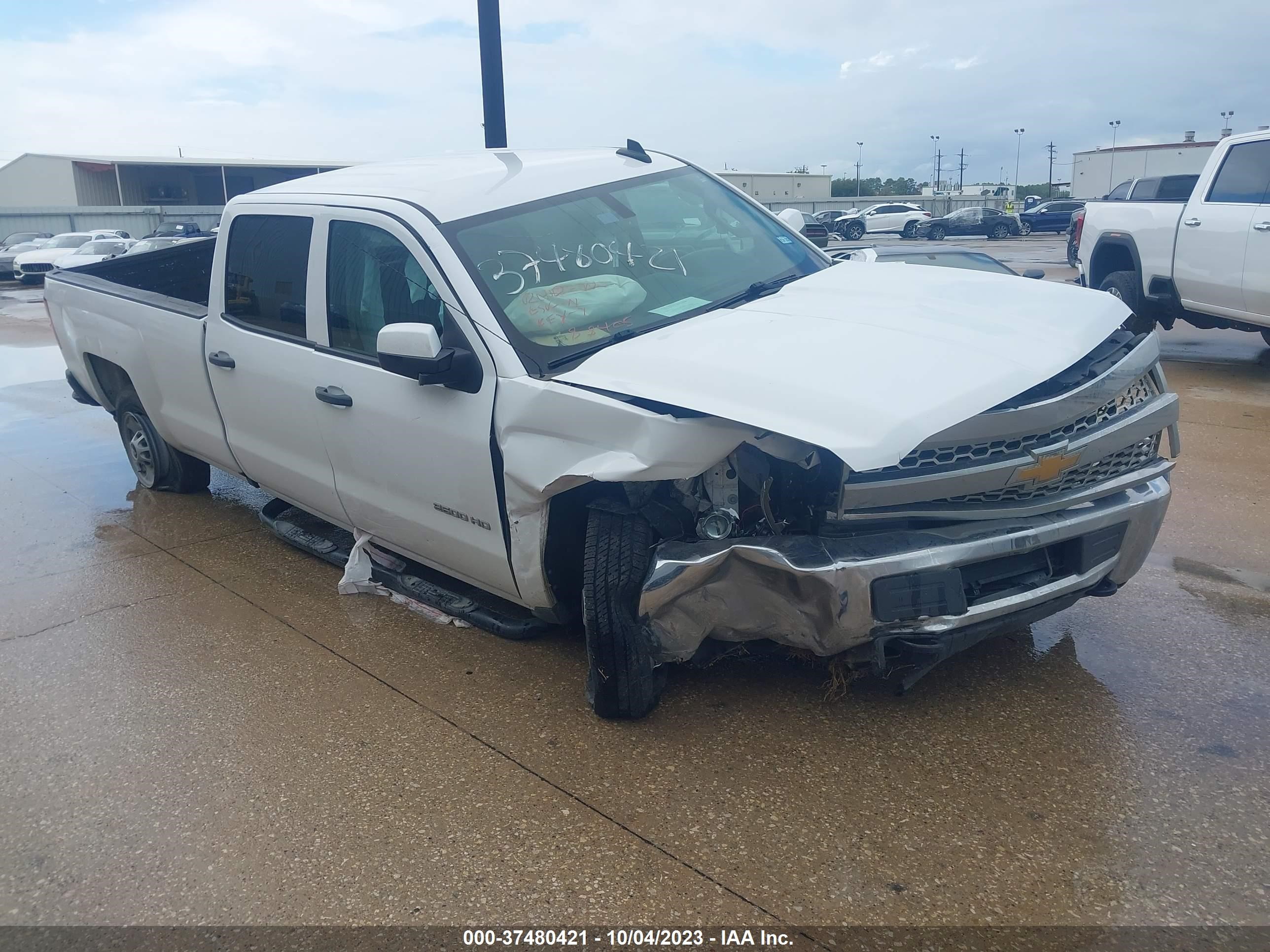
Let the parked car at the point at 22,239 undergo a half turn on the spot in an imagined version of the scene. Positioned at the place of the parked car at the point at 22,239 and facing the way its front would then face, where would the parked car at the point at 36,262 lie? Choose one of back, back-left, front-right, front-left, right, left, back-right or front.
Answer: back-right

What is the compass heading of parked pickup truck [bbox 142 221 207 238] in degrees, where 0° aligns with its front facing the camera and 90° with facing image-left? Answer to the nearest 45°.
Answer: approximately 45°

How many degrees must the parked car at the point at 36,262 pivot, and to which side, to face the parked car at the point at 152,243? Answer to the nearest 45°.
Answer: approximately 90° to its left

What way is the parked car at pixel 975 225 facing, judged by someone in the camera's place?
facing to the left of the viewer

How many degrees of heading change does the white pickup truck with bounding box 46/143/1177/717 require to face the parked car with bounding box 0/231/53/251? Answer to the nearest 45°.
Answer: approximately 180°

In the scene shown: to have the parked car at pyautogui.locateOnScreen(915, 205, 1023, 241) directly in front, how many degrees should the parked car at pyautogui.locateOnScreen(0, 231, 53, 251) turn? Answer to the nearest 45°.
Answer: approximately 135° to its left

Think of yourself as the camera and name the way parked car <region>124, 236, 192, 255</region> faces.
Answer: facing the viewer and to the left of the viewer

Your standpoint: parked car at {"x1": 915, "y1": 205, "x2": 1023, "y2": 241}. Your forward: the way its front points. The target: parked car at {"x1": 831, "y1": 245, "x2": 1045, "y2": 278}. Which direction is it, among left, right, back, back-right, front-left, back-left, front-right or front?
left

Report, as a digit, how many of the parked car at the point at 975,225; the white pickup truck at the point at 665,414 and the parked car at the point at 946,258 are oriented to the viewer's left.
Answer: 1

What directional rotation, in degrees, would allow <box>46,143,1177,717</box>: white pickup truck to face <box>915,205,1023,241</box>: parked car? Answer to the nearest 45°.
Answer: approximately 135° to its left

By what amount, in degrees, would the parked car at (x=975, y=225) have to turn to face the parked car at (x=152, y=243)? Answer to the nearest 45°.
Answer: approximately 45° to its left

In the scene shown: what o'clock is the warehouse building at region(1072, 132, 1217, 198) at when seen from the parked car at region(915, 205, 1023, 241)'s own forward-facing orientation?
The warehouse building is roughly at 5 o'clock from the parked car.

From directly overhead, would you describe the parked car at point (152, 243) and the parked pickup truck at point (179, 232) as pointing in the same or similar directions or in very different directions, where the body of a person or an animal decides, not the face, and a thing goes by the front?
same or similar directions

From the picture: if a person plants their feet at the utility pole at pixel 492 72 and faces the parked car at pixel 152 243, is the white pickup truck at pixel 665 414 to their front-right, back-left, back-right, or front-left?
back-left

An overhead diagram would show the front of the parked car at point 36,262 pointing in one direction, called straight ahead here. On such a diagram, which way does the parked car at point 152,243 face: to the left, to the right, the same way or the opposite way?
the same way
